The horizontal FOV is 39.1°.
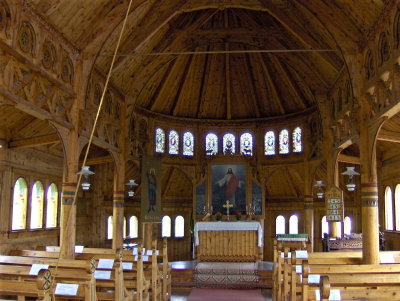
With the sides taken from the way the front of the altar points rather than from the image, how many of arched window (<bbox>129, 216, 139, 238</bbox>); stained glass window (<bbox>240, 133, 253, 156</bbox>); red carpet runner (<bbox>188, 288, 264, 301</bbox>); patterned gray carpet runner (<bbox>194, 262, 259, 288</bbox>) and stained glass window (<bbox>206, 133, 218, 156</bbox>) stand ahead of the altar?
2

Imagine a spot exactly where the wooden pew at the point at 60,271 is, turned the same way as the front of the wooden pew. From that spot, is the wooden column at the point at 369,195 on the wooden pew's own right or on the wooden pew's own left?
on the wooden pew's own right

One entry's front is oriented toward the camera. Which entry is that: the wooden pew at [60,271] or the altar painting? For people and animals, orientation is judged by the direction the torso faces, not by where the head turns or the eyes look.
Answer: the altar painting

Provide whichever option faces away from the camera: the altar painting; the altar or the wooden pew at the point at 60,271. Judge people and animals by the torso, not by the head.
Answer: the wooden pew

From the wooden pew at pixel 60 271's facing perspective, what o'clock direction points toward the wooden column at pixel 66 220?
The wooden column is roughly at 12 o'clock from the wooden pew.

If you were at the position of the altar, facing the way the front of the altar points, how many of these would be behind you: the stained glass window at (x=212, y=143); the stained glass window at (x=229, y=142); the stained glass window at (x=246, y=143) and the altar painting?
4

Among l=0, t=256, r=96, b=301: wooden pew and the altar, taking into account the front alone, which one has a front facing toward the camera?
the altar

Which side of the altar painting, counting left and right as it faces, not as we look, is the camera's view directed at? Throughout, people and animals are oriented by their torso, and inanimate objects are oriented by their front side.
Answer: front

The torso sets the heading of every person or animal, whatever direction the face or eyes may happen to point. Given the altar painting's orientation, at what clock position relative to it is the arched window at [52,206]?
The arched window is roughly at 2 o'clock from the altar painting.

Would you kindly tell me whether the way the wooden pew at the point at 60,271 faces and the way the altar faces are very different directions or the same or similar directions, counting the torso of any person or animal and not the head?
very different directions

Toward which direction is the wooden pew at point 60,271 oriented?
away from the camera

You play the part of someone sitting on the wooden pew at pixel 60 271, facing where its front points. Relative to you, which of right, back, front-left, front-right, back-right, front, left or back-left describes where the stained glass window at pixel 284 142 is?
front-right

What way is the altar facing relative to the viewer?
toward the camera
